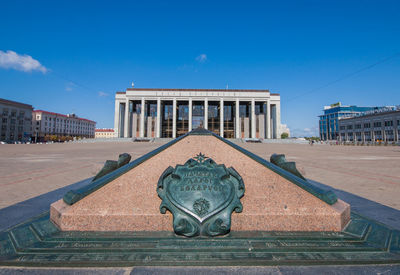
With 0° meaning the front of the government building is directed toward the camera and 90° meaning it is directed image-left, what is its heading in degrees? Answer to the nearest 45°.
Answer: approximately 0°

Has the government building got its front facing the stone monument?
yes

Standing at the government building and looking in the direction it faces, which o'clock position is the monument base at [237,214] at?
The monument base is roughly at 12 o'clock from the government building.
